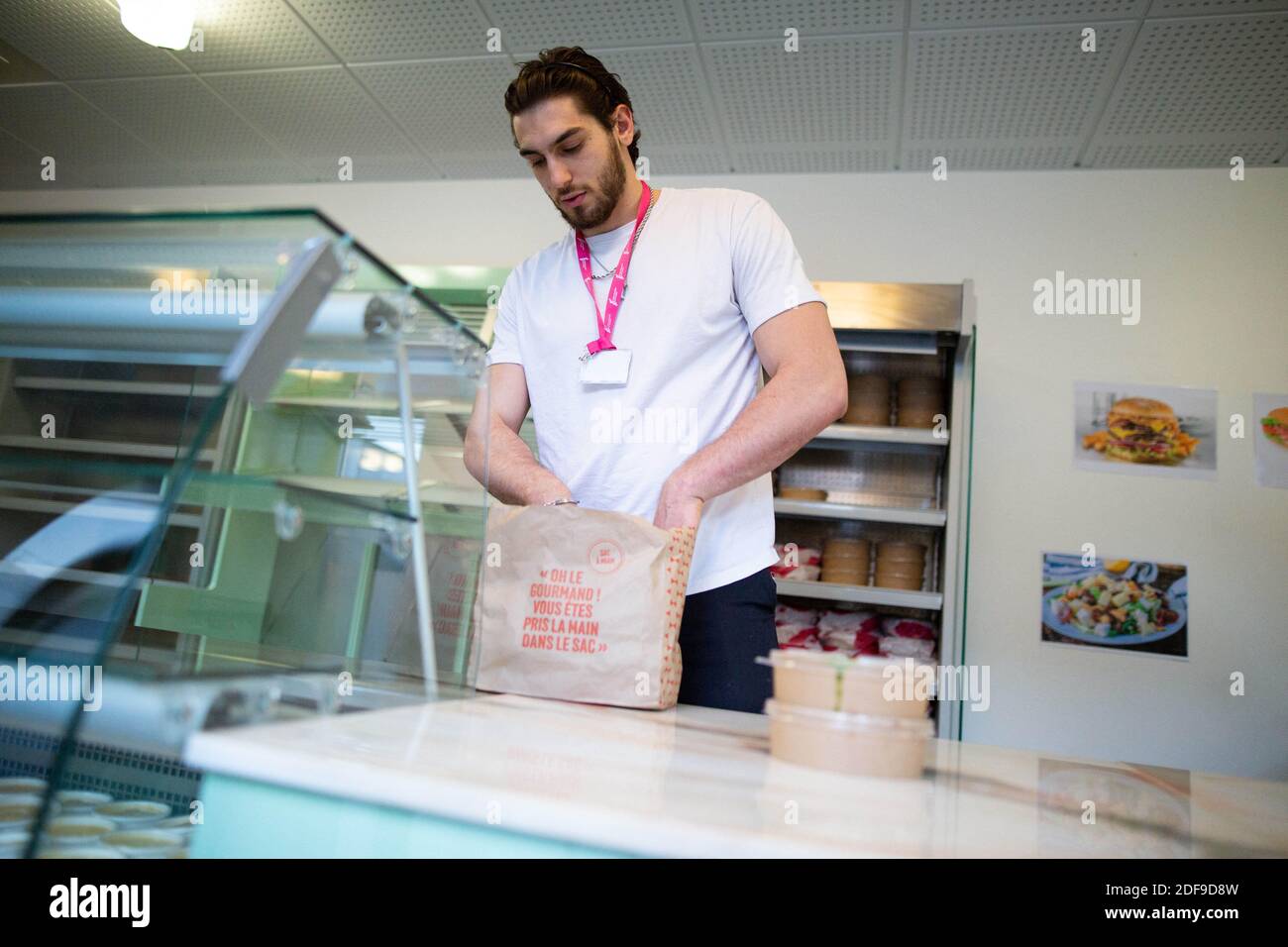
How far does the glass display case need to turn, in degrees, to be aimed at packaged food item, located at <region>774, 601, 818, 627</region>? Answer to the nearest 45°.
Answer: approximately 180°

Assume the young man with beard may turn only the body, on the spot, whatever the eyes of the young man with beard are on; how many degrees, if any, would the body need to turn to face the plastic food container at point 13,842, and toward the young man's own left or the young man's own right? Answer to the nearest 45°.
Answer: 0° — they already face it

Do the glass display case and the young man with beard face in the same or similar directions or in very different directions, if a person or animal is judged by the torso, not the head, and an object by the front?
same or similar directions

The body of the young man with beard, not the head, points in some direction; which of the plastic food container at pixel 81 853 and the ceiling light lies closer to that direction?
the plastic food container

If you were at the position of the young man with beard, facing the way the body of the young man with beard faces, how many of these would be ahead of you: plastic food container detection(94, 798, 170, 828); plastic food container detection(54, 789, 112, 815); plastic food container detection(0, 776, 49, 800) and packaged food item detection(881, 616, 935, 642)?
3

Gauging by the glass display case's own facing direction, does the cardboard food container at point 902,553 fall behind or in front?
behind

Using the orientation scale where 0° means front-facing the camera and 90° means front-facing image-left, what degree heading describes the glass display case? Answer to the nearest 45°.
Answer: approximately 45°

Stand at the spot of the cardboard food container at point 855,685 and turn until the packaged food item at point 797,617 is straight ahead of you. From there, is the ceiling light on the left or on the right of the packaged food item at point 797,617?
left

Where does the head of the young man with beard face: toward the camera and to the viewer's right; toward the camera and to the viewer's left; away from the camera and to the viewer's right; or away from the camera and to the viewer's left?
toward the camera and to the viewer's left

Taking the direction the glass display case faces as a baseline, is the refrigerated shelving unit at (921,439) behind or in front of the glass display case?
behind

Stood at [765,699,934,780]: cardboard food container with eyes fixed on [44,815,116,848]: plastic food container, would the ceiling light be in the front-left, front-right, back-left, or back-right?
front-right

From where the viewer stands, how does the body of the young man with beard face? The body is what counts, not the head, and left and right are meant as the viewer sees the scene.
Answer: facing the viewer and to the left of the viewer

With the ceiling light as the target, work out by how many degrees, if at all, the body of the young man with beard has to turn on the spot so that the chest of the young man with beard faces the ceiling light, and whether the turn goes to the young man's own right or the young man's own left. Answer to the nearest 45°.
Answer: approximately 90° to the young man's own right

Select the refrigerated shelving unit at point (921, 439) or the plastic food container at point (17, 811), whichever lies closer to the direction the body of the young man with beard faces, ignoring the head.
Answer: the plastic food container

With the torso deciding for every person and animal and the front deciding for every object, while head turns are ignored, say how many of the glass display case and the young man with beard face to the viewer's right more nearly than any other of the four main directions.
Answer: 0
